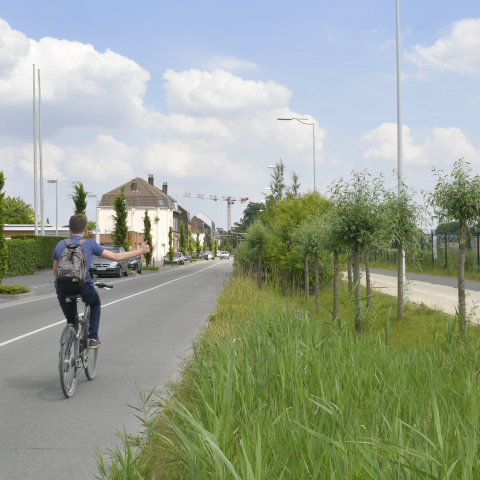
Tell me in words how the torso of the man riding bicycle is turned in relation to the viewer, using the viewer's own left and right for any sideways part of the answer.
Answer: facing away from the viewer

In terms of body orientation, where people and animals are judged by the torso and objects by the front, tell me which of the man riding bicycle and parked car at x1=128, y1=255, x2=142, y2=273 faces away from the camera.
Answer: the man riding bicycle

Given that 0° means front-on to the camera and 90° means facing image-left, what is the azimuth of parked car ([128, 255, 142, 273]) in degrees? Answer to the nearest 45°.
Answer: approximately 45°

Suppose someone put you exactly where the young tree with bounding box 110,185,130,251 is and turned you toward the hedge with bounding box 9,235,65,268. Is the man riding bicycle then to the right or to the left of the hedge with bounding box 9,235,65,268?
left

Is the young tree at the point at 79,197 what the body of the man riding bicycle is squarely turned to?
yes

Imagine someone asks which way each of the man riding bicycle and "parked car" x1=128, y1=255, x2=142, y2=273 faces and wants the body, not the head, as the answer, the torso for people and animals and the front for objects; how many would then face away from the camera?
1

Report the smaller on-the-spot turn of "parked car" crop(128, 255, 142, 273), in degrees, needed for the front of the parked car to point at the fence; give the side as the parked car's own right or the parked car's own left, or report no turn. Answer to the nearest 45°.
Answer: approximately 90° to the parked car's own left

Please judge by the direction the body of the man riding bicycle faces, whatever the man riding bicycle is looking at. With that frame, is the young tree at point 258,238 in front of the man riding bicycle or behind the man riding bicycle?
in front

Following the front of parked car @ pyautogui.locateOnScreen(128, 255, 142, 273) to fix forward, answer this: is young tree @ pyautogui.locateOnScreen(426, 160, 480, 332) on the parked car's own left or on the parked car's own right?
on the parked car's own left

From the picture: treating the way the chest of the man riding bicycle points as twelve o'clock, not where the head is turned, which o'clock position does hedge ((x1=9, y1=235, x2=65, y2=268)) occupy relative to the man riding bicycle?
The hedge is roughly at 12 o'clock from the man riding bicycle.

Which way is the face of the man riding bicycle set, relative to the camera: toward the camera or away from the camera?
away from the camera

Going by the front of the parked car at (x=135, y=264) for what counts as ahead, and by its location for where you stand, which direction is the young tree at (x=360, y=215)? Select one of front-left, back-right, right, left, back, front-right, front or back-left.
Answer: front-left

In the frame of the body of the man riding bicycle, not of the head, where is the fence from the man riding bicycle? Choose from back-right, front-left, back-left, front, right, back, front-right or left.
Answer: front-right
